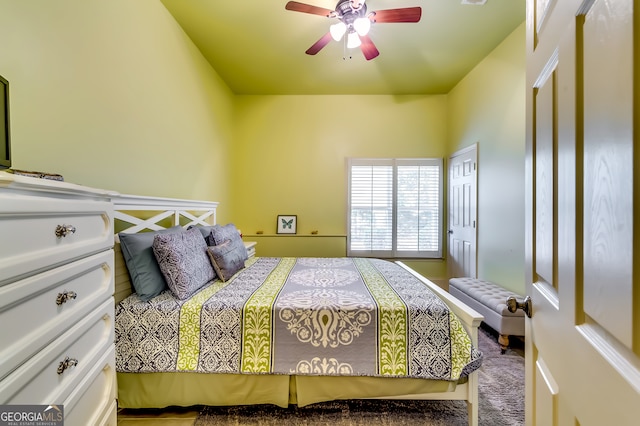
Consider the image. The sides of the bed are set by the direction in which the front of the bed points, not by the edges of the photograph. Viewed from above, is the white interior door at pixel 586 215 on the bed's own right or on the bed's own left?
on the bed's own right

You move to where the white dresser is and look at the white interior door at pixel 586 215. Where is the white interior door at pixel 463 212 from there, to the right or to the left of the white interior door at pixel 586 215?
left

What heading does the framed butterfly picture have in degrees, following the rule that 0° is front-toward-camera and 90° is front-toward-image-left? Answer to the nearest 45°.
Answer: approximately 0°

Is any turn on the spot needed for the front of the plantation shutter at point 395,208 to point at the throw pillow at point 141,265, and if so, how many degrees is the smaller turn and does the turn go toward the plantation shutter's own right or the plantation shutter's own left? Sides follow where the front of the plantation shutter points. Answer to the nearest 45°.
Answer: approximately 45° to the plantation shutter's own right

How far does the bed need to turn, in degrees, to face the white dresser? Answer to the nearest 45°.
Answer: approximately 135° to its right

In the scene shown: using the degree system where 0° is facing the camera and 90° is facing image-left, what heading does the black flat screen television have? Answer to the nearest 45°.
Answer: approximately 315°

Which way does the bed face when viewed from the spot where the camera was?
facing to the right of the viewer

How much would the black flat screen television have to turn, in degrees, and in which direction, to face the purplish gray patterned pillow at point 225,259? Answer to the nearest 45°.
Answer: approximately 90° to its left
